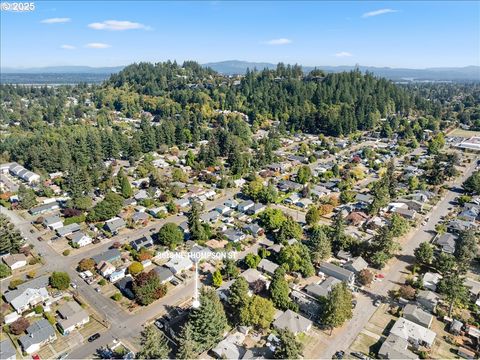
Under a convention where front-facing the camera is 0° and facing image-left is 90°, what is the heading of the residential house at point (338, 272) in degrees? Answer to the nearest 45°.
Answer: approximately 315°

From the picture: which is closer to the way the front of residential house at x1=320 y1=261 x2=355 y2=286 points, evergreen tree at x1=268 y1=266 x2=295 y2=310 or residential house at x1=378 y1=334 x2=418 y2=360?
the residential house

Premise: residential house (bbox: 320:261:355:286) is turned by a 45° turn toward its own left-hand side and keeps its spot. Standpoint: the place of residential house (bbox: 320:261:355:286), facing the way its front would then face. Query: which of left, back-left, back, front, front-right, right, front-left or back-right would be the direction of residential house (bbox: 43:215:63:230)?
back

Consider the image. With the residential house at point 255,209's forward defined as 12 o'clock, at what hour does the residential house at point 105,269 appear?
the residential house at point 105,269 is roughly at 3 o'clock from the residential house at point 255,209.

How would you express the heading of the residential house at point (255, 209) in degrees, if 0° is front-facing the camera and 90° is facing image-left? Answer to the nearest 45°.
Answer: approximately 315°
